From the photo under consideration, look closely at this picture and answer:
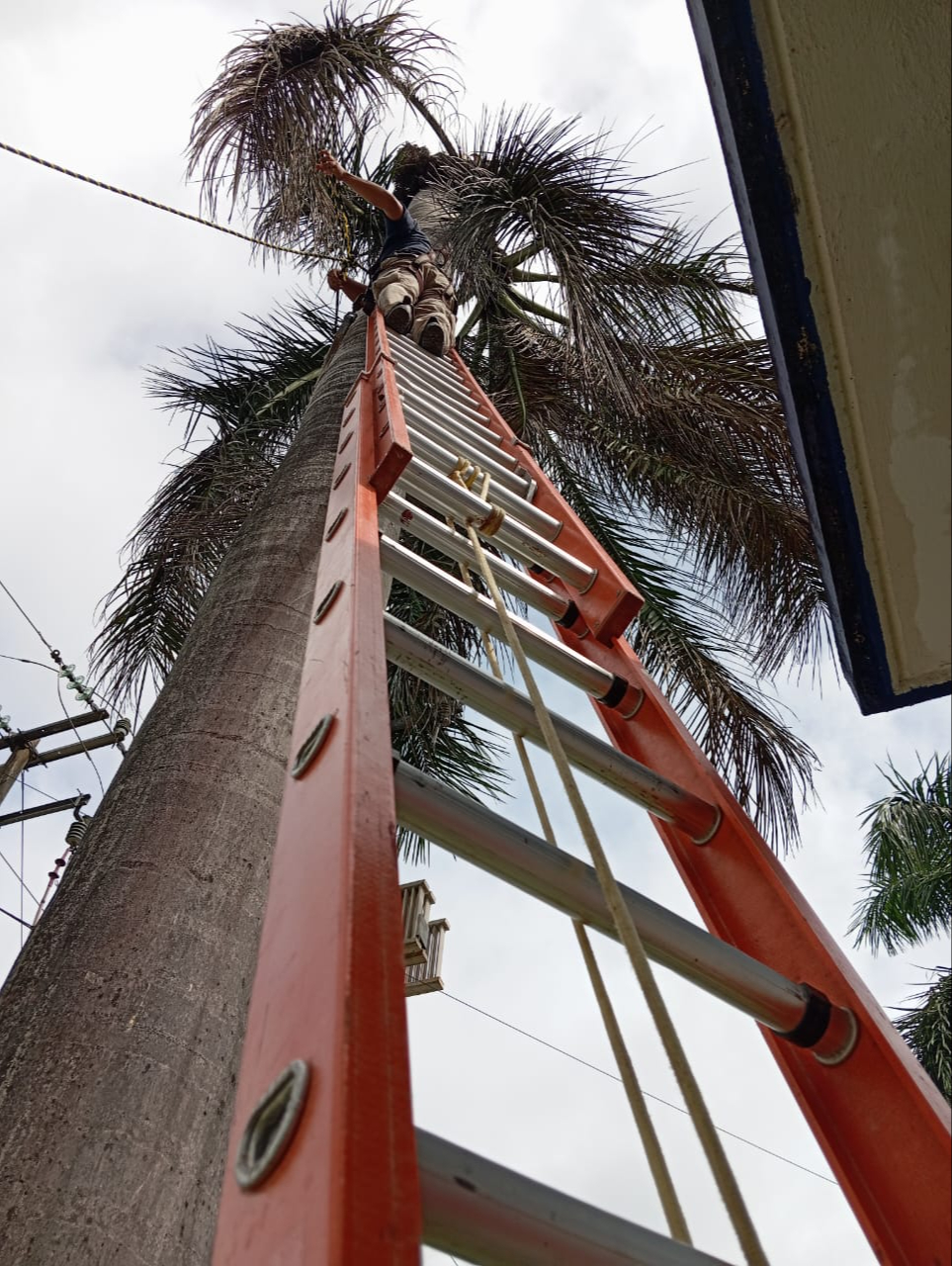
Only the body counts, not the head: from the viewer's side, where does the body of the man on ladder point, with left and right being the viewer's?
facing away from the viewer and to the left of the viewer

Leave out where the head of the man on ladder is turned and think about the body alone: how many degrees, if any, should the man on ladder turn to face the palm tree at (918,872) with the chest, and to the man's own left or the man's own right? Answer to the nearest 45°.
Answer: approximately 90° to the man's own right
